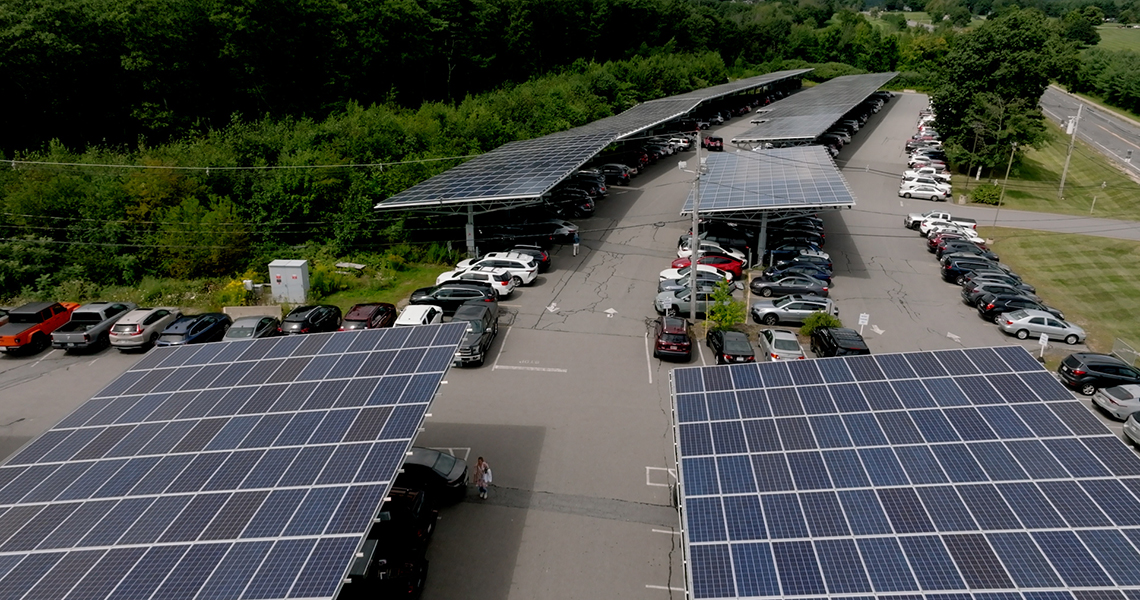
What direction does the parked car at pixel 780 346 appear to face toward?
away from the camera

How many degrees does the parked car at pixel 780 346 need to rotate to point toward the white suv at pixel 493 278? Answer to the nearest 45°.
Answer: approximately 90° to its left

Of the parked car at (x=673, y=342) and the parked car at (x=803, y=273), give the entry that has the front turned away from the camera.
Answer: the parked car at (x=673, y=342)

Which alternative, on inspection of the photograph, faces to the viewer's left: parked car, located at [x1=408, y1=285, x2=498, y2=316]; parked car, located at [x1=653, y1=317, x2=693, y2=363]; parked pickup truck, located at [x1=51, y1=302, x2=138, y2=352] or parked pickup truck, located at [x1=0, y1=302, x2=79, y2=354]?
parked car, located at [x1=408, y1=285, x2=498, y2=316]

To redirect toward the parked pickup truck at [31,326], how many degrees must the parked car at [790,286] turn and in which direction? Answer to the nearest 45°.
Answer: approximately 45° to its left

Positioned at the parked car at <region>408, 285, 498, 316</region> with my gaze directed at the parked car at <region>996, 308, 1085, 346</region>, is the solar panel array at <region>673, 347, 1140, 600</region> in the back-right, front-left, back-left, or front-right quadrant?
front-right

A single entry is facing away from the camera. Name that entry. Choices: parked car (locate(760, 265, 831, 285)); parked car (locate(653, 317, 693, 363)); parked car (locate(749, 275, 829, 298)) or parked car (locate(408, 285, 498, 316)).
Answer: parked car (locate(653, 317, 693, 363))

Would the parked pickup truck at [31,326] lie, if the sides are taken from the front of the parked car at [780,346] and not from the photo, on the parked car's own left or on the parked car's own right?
on the parked car's own left

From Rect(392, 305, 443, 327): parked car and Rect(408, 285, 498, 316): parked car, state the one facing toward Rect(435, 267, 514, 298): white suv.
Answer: Rect(392, 305, 443, 327): parked car

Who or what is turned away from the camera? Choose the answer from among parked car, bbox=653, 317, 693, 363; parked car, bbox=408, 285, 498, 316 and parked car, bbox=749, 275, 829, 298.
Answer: parked car, bbox=653, 317, 693, 363

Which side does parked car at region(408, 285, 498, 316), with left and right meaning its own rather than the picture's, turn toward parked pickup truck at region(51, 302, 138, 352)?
front

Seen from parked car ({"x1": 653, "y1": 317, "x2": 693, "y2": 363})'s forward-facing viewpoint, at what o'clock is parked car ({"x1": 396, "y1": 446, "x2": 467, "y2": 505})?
parked car ({"x1": 396, "y1": 446, "x2": 467, "y2": 505}) is roughly at 7 o'clock from parked car ({"x1": 653, "y1": 317, "x2": 693, "y2": 363}).

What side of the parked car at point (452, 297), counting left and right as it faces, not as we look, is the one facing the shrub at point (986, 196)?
back
